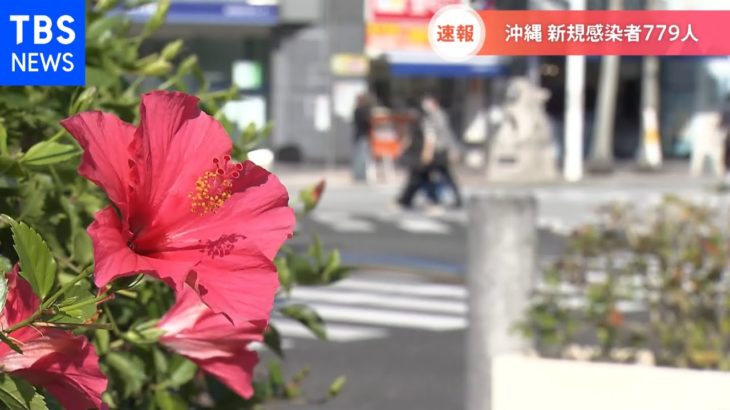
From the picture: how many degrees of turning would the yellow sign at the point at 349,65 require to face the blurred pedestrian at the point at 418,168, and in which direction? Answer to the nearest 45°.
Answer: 0° — it already faces them

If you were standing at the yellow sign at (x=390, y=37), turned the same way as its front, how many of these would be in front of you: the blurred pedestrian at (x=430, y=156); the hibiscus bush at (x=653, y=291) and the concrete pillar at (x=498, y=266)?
3

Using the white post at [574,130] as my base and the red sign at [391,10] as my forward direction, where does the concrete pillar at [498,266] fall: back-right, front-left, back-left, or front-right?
back-left

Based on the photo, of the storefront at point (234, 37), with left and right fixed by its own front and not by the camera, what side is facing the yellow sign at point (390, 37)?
left

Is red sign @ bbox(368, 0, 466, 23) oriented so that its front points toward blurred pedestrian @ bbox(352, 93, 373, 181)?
yes
